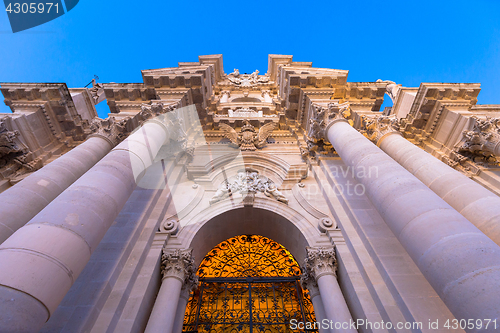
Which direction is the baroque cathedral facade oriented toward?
toward the camera
